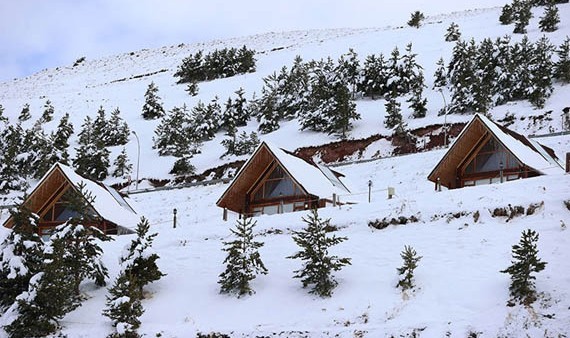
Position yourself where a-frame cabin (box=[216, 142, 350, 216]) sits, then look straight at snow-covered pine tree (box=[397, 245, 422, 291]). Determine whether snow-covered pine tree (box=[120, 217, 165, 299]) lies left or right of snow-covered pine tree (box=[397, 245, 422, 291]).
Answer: right

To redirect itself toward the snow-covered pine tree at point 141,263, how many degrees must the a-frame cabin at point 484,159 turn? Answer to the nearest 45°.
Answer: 0° — it already faces it

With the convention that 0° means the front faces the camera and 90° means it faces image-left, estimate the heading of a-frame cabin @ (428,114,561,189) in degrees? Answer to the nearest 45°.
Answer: approximately 45°

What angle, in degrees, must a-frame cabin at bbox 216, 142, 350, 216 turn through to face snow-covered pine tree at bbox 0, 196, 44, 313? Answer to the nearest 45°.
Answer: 0° — it already faces it

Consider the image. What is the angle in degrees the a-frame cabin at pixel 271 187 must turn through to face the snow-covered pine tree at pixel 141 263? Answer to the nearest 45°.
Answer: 0° — it already faces it

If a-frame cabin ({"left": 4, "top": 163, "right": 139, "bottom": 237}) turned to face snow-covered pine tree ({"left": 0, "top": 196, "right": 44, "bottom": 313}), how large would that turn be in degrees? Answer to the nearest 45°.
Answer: approximately 45° to its left

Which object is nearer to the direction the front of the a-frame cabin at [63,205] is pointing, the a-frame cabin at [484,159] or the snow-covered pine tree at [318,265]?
the snow-covered pine tree

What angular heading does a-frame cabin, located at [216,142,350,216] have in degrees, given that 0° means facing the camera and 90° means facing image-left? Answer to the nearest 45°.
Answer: approximately 45°
